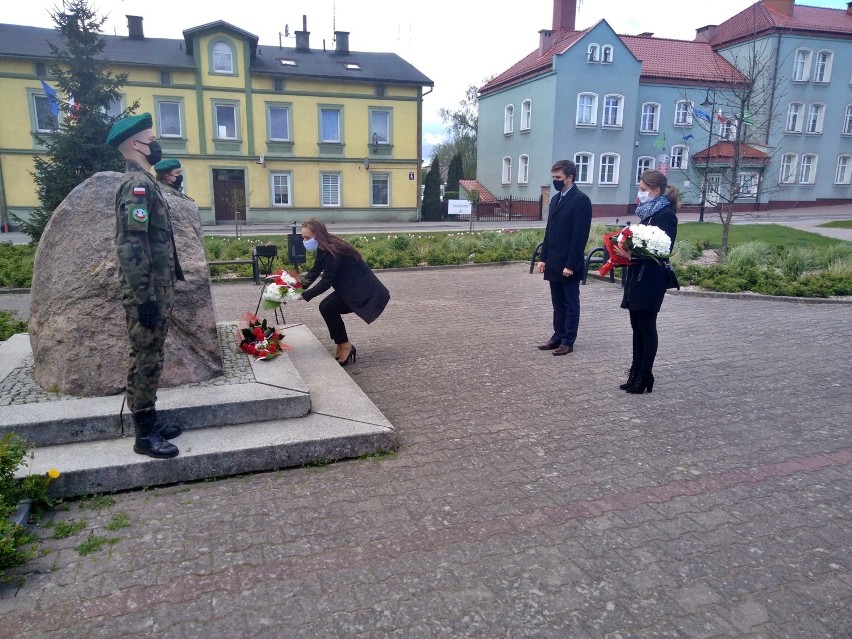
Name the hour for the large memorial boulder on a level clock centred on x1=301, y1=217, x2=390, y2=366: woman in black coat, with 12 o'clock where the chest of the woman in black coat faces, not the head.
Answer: The large memorial boulder is roughly at 11 o'clock from the woman in black coat.

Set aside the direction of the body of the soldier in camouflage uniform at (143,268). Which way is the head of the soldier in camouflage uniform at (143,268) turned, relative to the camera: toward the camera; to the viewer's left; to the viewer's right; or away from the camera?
to the viewer's right

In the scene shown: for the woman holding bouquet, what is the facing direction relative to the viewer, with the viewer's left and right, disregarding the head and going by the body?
facing to the left of the viewer

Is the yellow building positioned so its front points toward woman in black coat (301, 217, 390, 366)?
yes

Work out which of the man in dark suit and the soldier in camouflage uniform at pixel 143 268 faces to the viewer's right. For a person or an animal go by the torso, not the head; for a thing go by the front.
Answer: the soldier in camouflage uniform

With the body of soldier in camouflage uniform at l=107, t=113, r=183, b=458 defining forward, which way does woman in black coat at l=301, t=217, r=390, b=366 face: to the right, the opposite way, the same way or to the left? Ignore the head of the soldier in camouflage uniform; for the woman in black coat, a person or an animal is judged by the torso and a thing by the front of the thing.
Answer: the opposite way

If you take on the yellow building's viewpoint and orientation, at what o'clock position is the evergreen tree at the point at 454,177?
The evergreen tree is roughly at 8 o'clock from the yellow building.

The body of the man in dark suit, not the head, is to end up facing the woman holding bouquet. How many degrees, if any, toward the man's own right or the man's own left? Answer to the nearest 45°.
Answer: approximately 90° to the man's own left

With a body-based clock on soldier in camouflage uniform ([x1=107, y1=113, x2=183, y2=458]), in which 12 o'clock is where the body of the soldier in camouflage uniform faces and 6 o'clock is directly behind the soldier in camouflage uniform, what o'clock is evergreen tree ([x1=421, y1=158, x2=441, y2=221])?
The evergreen tree is roughly at 10 o'clock from the soldier in camouflage uniform.

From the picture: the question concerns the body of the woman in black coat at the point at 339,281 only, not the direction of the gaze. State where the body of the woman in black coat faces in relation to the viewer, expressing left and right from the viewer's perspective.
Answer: facing to the left of the viewer
